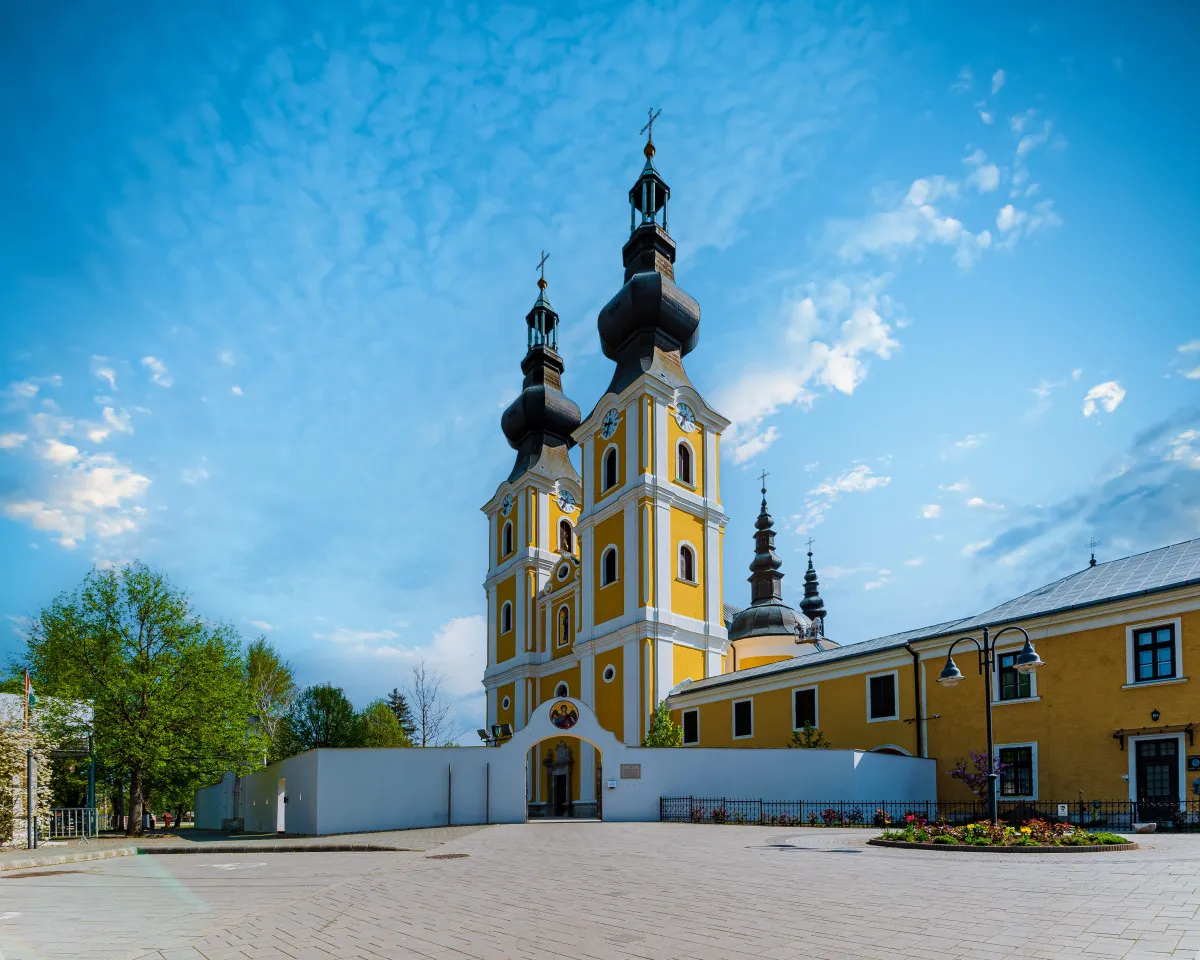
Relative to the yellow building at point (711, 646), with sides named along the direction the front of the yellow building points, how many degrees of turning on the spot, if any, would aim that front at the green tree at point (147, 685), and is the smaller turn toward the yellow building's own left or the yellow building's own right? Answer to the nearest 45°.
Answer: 0° — it already faces it

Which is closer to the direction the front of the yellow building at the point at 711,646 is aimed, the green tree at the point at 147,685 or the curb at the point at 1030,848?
the green tree

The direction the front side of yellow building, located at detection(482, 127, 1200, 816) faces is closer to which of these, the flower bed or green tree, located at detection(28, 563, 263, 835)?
the green tree

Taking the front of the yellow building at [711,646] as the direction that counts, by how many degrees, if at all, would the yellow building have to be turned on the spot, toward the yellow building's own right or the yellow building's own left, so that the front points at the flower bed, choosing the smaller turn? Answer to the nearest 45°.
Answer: approximately 45° to the yellow building's own left

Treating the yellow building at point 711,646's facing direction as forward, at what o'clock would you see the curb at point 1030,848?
The curb is roughly at 10 o'clock from the yellow building.

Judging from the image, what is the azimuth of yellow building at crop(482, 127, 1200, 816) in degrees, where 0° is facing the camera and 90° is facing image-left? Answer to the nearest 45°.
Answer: approximately 45°
